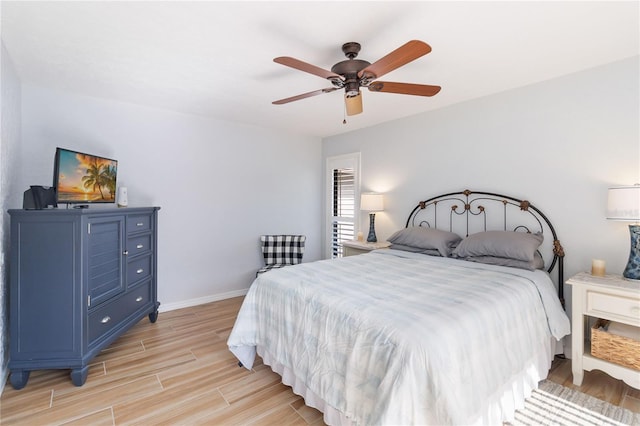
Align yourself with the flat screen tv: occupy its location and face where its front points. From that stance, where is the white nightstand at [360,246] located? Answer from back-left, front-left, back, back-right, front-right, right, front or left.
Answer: front-left

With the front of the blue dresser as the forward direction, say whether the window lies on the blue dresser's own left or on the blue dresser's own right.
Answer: on the blue dresser's own left

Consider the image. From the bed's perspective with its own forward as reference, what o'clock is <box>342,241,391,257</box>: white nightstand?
The white nightstand is roughly at 4 o'clock from the bed.

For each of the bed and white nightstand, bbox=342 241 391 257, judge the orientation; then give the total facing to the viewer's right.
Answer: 0

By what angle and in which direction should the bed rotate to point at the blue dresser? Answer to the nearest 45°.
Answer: approximately 45° to its right

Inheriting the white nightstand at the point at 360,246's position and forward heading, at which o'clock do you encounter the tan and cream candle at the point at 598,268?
The tan and cream candle is roughly at 9 o'clock from the white nightstand.

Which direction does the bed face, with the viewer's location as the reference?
facing the viewer and to the left of the viewer

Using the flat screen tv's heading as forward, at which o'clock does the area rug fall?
The area rug is roughly at 12 o'clock from the flat screen tv.

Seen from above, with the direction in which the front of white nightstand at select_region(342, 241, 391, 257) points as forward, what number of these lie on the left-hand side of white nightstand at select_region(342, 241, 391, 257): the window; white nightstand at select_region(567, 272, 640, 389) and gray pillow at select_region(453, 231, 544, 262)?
2

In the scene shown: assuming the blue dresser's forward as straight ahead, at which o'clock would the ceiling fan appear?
The ceiling fan is roughly at 12 o'clock from the blue dresser.

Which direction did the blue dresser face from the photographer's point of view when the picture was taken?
facing the viewer and to the right of the viewer

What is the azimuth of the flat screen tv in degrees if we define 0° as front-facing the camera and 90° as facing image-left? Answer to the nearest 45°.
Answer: approximately 315°

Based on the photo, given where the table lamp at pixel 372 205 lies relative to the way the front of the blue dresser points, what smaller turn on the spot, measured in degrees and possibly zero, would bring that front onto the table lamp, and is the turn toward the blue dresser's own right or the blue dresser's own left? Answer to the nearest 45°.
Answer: approximately 45° to the blue dresser's own left

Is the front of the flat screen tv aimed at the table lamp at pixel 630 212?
yes

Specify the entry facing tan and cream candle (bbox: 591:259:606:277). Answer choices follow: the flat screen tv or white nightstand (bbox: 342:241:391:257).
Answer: the flat screen tv

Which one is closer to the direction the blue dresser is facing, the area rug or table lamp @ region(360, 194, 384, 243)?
the area rug

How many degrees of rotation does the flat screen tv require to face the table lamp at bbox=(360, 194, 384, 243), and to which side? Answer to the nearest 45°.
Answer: approximately 45° to its left

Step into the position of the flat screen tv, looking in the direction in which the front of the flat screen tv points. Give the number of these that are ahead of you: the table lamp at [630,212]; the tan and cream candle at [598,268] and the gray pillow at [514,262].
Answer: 3
